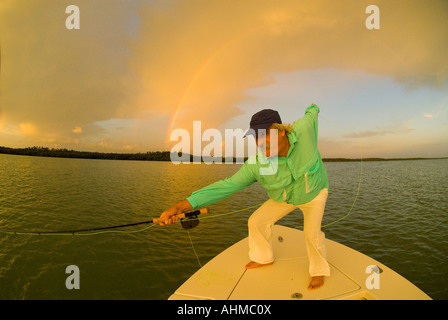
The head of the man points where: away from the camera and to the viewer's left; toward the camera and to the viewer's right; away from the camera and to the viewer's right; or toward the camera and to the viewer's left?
toward the camera and to the viewer's left

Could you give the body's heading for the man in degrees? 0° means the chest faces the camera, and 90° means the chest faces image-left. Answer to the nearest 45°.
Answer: approximately 45°
